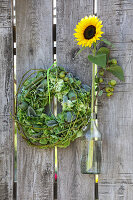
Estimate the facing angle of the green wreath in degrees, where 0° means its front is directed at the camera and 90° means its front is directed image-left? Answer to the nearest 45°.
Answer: approximately 0°
